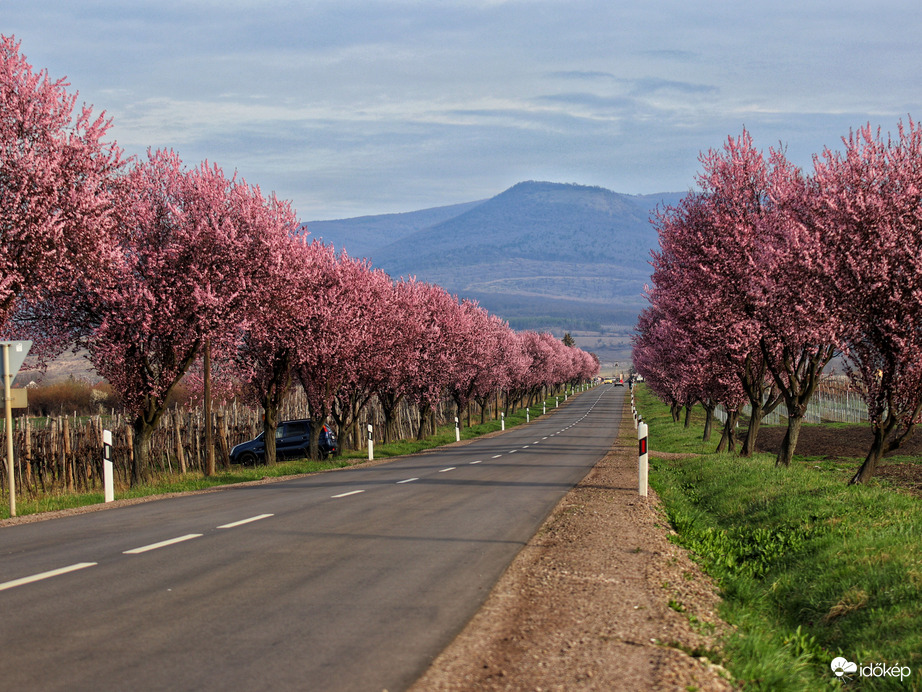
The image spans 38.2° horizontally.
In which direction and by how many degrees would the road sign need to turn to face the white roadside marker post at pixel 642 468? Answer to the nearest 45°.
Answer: approximately 90° to its right

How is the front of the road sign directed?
away from the camera

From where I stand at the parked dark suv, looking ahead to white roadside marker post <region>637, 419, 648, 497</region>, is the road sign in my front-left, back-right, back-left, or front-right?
front-right

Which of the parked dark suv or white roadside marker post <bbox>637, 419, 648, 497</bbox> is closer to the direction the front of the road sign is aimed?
the parked dark suv

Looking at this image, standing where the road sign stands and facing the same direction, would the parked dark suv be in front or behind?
in front
